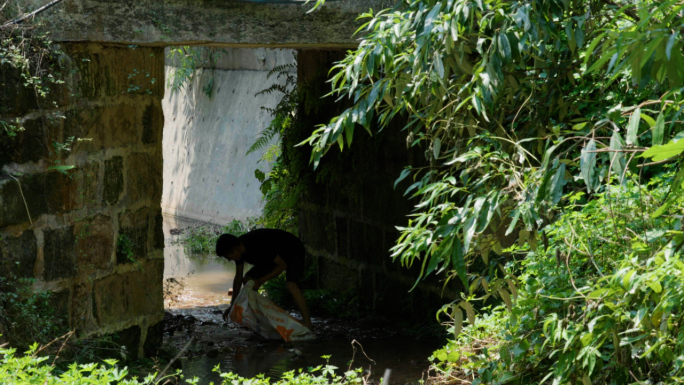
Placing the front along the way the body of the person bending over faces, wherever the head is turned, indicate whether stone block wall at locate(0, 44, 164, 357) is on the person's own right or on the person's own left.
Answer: on the person's own left

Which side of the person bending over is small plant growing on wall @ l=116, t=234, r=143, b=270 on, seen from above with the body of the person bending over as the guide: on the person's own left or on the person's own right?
on the person's own left

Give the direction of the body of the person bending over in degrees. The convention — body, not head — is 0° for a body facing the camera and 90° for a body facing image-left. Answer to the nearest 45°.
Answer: approximately 90°
